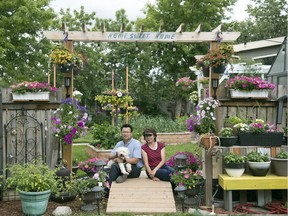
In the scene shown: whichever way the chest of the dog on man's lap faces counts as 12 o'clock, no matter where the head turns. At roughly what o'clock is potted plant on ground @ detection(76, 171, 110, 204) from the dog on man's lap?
The potted plant on ground is roughly at 2 o'clock from the dog on man's lap.

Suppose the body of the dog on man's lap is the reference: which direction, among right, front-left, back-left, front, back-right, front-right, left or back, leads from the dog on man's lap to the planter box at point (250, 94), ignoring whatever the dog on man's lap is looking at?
left

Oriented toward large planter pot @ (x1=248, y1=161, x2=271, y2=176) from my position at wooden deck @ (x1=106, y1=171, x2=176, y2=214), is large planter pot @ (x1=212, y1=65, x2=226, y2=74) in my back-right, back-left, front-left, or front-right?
front-left

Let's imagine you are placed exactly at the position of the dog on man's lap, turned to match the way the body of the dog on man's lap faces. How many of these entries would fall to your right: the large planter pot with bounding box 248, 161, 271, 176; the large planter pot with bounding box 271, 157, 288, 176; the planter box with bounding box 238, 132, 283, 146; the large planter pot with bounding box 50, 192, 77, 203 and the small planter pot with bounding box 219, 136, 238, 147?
1

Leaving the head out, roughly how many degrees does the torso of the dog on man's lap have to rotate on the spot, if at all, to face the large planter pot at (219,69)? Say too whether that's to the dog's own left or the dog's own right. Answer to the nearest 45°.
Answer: approximately 90° to the dog's own left

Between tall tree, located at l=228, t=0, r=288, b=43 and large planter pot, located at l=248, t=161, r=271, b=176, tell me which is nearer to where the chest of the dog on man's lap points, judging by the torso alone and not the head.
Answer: the large planter pot

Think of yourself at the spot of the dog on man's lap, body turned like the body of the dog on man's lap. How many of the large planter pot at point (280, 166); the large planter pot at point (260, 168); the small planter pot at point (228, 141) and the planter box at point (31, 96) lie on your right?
1

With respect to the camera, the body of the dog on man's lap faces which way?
toward the camera

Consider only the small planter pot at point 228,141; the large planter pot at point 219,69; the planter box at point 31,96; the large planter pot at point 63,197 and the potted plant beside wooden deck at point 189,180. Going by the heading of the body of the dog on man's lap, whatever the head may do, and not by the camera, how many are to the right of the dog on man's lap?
2

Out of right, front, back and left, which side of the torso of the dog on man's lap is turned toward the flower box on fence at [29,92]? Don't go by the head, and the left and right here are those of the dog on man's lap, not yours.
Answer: right

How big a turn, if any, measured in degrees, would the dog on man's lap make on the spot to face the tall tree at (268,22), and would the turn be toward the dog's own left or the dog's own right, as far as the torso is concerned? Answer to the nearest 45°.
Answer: approximately 135° to the dog's own left

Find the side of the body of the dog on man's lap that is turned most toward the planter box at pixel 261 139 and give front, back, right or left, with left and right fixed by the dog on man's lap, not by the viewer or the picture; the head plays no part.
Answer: left

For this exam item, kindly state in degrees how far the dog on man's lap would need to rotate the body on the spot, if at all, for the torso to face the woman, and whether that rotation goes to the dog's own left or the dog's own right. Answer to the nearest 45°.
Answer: approximately 90° to the dog's own left
